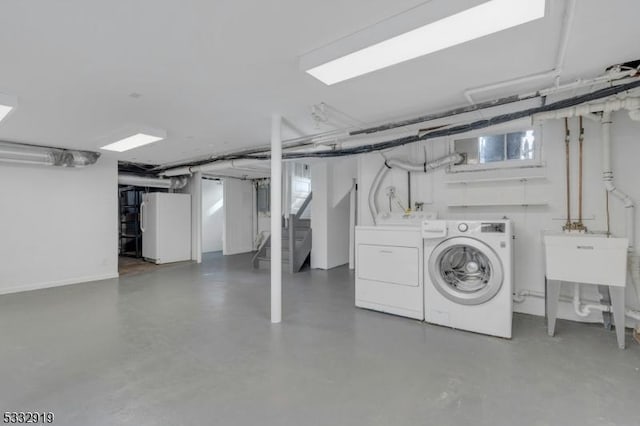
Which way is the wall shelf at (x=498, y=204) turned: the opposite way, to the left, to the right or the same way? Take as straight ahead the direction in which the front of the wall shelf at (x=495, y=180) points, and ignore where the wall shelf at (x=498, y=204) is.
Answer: the same way

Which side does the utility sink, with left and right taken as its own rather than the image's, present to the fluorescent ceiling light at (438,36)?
front

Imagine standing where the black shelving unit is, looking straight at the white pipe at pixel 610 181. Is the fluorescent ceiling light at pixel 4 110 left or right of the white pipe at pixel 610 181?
right

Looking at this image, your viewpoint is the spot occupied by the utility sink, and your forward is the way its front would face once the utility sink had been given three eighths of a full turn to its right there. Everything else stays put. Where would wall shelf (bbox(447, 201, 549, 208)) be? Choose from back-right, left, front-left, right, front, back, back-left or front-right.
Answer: front

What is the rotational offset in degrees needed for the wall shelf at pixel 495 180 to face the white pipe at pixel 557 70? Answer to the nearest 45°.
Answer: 0° — it already faces it

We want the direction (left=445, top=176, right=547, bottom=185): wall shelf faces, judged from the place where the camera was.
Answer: facing the viewer

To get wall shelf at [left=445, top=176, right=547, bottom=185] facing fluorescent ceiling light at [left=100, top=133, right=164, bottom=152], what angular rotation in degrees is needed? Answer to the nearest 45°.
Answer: approximately 90° to its right

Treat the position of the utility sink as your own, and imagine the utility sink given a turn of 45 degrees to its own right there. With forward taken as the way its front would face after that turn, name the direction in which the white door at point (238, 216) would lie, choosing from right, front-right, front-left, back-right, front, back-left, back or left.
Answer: front-right

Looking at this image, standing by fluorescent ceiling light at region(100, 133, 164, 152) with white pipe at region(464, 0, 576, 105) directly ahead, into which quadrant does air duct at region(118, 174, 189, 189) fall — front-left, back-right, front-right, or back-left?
back-left

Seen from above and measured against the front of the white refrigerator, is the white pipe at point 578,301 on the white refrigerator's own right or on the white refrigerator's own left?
on the white refrigerator's own left

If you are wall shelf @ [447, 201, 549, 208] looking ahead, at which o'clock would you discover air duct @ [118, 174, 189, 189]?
The air duct is roughly at 3 o'clock from the wall shelf.

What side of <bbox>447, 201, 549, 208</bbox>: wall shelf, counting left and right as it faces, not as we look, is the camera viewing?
front

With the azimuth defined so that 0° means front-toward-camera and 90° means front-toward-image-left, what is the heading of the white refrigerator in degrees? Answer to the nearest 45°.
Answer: approximately 45°

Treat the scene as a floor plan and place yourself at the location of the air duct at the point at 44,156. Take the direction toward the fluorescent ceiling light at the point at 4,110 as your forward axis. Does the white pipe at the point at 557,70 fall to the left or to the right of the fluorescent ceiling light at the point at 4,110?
left

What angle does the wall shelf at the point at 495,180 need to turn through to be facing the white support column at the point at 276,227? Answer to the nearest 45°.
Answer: approximately 45° to its right
